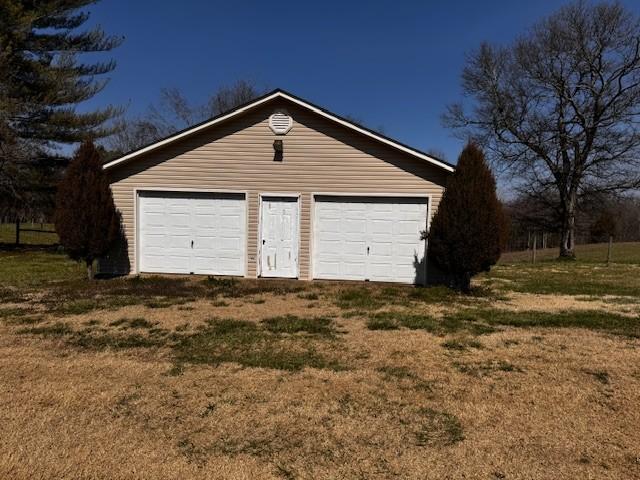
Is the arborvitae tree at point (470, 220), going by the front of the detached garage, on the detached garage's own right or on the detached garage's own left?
on the detached garage's own left

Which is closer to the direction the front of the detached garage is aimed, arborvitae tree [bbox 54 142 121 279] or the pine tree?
the arborvitae tree

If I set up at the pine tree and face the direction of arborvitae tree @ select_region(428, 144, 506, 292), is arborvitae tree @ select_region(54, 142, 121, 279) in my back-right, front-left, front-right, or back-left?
front-right

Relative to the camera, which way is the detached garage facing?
toward the camera

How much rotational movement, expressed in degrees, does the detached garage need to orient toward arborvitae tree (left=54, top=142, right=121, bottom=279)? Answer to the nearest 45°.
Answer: approximately 90° to its right

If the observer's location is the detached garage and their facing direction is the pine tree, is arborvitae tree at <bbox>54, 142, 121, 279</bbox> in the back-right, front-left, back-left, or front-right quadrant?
front-left

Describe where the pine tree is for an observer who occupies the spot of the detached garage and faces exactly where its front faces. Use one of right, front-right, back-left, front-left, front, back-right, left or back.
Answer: back-right

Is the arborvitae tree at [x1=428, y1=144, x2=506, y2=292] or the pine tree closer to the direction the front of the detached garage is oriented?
the arborvitae tree
